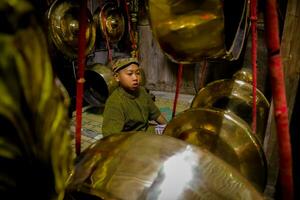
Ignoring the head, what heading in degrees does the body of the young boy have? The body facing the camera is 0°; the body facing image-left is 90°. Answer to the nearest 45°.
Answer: approximately 315°

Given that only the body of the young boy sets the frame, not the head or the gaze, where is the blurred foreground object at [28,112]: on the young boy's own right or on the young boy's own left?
on the young boy's own right

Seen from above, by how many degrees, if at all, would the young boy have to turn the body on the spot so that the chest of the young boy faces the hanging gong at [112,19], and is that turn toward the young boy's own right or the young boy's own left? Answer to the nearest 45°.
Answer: approximately 135° to the young boy's own left

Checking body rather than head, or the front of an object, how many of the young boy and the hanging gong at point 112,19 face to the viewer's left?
0

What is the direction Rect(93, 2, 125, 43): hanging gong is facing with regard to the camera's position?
facing the viewer and to the right of the viewer

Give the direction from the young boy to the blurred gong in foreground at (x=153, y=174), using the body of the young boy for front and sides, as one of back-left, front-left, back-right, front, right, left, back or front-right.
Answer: front-right

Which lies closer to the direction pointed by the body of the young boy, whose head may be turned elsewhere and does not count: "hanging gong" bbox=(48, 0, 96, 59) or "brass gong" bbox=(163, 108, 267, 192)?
the brass gong

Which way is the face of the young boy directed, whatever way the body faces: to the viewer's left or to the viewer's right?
to the viewer's right

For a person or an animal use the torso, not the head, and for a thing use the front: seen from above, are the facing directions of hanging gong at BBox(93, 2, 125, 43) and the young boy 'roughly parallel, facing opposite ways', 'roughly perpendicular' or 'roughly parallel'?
roughly parallel

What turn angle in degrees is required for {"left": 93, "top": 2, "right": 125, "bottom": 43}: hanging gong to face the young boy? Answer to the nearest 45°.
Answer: approximately 45° to its right

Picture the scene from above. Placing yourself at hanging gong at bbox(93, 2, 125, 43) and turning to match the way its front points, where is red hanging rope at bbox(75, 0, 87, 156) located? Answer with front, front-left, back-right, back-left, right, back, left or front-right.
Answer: front-right
